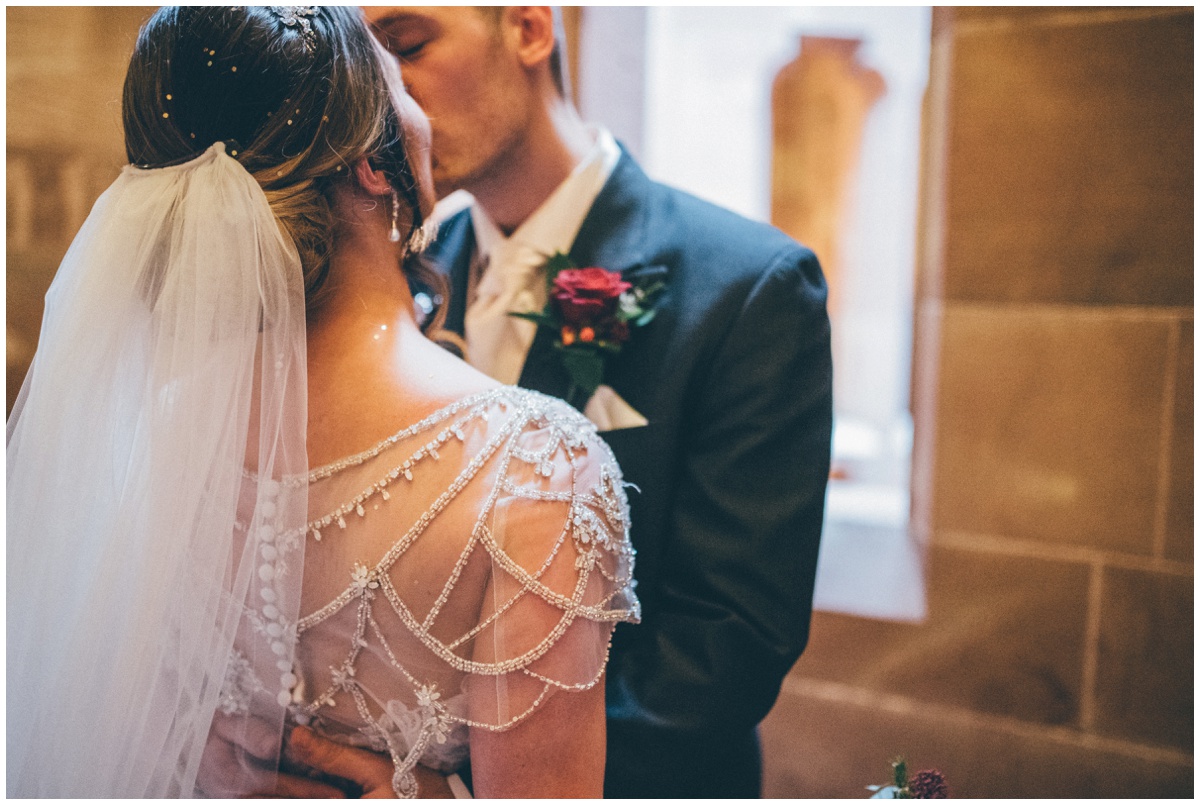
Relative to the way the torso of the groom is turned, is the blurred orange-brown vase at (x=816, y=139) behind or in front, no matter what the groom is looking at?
behind

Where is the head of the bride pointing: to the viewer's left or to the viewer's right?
to the viewer's right

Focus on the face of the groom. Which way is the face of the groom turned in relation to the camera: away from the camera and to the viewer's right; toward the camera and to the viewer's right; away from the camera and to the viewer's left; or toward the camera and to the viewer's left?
toward the camera and to the viewer's left

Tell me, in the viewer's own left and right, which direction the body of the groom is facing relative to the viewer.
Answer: facing the viewer and to the left of the viewer

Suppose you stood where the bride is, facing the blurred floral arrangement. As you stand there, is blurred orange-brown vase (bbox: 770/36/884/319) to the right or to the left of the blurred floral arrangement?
left

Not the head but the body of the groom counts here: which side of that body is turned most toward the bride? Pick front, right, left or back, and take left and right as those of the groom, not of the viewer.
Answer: front
